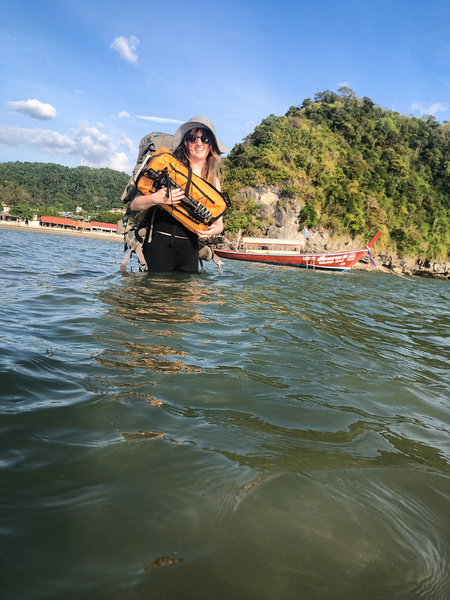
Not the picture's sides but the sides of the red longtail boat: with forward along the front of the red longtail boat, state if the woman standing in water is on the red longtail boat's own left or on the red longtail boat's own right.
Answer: on the red longtail boat's own right

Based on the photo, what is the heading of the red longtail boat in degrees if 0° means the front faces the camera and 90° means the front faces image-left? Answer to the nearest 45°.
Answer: approximately 270°
